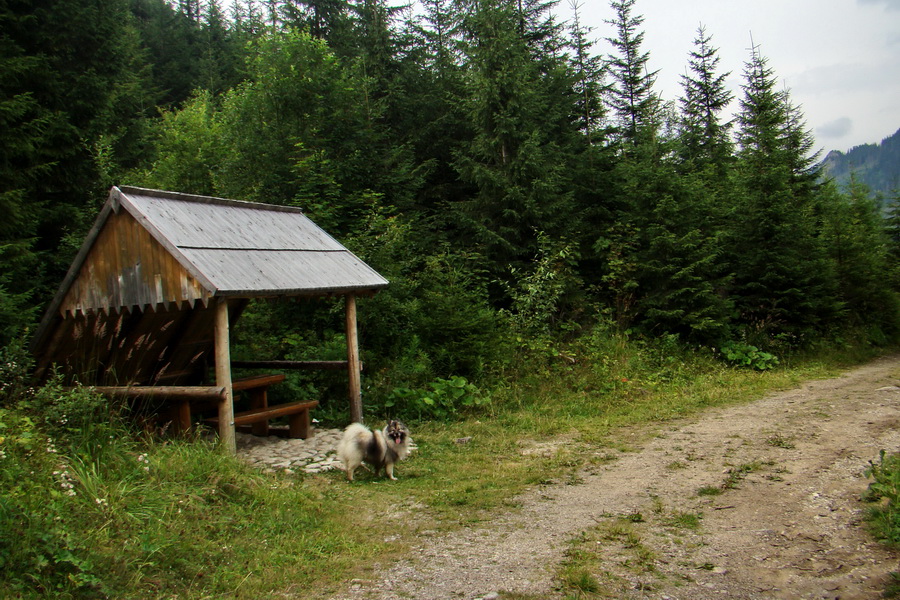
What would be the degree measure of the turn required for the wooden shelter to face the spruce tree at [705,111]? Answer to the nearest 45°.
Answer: approximately 90° to its left

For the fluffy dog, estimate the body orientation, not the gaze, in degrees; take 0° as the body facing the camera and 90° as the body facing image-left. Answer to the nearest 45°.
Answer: approximately 270°

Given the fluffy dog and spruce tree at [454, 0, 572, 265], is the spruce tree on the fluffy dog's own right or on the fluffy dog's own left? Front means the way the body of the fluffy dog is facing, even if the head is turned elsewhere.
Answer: on the fluffy dog's own left

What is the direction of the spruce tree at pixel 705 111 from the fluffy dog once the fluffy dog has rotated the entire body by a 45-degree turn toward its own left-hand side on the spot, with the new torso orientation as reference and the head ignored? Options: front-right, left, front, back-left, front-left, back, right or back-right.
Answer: front

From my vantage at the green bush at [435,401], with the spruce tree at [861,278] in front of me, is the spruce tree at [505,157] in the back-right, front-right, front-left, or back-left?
front-left

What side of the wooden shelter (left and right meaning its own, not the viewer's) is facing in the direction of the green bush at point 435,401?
left

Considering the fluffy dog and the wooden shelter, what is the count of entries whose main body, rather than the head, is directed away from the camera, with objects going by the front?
0

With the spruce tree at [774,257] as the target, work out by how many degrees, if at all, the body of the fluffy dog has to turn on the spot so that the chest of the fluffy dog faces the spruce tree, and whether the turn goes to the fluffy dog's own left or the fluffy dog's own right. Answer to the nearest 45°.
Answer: approximately 45° to the fluffy dog's own left

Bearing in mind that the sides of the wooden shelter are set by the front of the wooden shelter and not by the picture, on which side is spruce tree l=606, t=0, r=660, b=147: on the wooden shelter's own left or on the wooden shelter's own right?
on the wooden shelter's own left

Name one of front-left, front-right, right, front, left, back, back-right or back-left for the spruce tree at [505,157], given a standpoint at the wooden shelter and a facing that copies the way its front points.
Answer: left

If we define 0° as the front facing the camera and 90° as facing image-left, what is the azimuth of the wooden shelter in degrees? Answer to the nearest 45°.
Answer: approximately 315°

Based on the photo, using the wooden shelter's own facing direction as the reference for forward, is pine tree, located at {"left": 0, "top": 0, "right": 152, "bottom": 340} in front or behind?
behind
